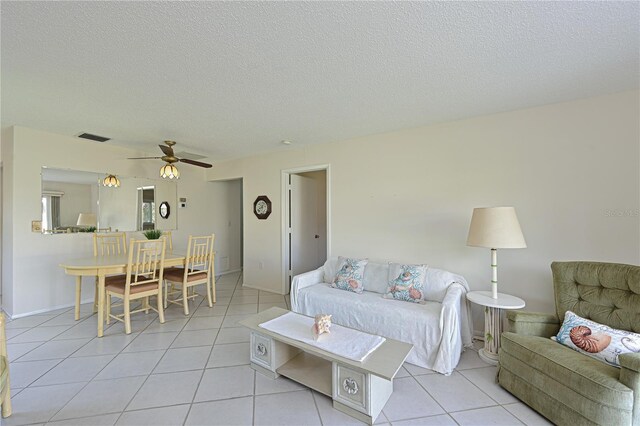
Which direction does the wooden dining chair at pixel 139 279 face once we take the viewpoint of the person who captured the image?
facing away from the viewer and to the left of the viewer

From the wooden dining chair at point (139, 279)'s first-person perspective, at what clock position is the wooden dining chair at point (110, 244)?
the wooden dining chair at point (110, 244) is roughly at 1 o'clock from the wooden dining chair at point (139, 279).

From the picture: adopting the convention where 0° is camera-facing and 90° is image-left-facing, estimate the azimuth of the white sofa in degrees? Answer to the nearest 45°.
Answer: approximately 45°

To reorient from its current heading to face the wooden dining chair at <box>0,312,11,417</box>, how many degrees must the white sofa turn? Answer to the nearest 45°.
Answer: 0° — it already faces it

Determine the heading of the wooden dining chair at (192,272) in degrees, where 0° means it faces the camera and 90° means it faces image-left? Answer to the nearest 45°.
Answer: approximately 135°

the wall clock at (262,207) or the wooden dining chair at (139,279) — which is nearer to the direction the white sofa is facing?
the wooden dining chair

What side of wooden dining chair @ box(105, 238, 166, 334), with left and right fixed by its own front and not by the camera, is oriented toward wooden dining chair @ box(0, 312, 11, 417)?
left

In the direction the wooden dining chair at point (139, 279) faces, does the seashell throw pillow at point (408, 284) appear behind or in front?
behind

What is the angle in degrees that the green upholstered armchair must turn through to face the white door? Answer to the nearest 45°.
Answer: approximately 45° to its right

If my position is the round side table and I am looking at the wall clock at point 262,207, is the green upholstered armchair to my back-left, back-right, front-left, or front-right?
back-left
